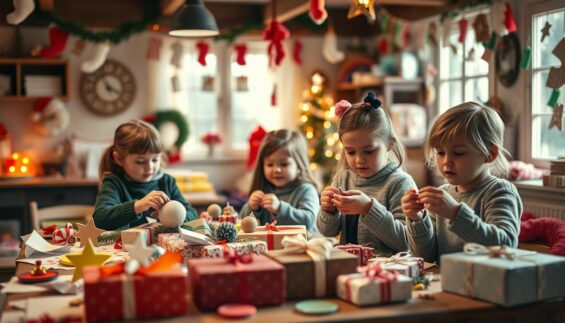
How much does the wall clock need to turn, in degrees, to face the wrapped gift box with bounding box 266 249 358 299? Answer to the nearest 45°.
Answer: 0° — it already faces it

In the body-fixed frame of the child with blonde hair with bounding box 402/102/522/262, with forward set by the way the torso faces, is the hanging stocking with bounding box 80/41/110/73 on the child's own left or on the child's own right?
on the child's own right

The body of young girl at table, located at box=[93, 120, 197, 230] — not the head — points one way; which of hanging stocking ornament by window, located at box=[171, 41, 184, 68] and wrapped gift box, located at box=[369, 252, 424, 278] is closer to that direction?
the wrapped gift box

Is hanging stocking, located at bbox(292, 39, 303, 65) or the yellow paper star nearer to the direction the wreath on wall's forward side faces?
the yellow paper star

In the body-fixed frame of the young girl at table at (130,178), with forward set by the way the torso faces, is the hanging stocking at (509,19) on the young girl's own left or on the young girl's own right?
on the young girl's own left

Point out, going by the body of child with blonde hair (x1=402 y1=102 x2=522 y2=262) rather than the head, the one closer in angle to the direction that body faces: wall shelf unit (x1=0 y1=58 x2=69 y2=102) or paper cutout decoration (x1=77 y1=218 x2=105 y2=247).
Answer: the paper cutout decoration

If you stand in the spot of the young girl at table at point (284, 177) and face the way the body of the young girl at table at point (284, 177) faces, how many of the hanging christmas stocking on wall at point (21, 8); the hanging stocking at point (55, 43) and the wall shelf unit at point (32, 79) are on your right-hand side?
3

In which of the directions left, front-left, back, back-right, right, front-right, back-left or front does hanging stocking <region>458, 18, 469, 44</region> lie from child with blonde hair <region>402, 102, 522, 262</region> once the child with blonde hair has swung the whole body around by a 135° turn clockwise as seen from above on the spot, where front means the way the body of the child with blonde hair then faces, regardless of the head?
front
